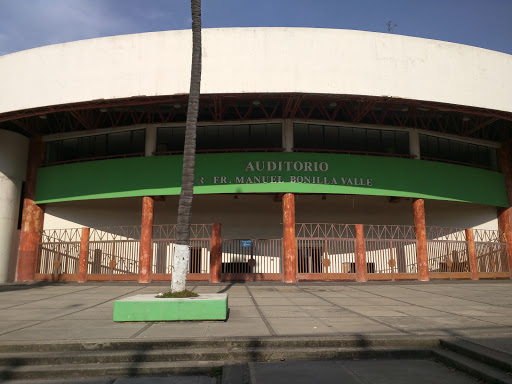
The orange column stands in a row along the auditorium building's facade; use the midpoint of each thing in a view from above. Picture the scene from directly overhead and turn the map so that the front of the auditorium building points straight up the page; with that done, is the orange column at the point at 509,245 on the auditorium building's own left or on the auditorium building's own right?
on the auditorium building's own left

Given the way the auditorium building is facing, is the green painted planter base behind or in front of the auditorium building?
in front

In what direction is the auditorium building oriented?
toward the camera

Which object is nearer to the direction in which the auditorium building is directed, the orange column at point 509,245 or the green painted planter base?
the green painted planter base
